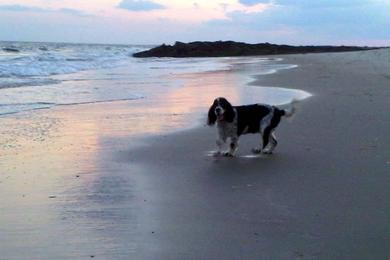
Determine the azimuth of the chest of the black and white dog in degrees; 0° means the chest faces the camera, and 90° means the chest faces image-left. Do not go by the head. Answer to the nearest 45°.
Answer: approximately 90°
